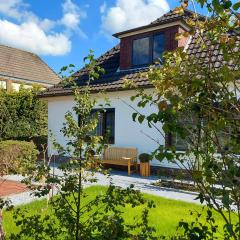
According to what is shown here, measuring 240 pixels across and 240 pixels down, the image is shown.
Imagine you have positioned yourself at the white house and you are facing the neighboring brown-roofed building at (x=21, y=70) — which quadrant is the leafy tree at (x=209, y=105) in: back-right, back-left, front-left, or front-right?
back-left

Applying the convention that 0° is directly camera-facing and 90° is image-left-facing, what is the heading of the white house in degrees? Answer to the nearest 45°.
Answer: approximately 45°

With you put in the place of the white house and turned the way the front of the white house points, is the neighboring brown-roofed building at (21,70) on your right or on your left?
on your right

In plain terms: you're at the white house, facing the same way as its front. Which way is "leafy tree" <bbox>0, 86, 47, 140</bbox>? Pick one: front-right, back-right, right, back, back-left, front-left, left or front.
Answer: right

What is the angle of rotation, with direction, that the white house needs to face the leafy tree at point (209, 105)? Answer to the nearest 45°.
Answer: approximately 45° to its left

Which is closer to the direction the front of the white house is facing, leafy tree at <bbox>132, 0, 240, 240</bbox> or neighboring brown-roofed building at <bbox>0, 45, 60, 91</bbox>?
the leafy tree
